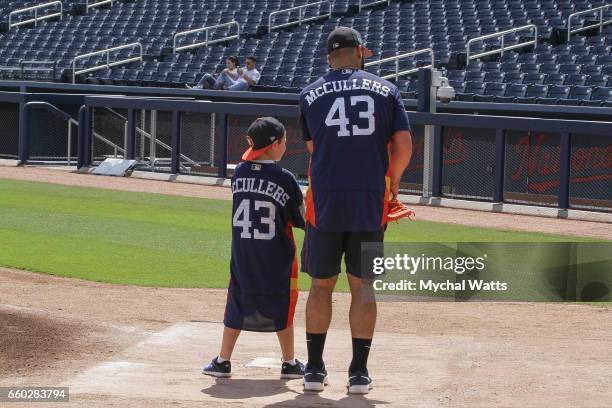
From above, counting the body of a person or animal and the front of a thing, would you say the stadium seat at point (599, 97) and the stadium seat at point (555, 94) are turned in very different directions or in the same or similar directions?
same or similar directions

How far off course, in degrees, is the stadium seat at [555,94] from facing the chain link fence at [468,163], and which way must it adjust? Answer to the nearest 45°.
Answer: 0° — it already faces it

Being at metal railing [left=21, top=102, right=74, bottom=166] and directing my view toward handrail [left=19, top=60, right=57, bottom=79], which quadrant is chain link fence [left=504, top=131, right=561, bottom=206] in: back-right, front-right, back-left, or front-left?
back-right

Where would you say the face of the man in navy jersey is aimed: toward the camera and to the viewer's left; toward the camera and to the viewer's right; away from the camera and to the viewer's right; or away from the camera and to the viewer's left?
away from the camera and to the viewer's right

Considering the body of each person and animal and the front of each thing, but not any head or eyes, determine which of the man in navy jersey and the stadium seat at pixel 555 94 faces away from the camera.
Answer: the man in navy jersey

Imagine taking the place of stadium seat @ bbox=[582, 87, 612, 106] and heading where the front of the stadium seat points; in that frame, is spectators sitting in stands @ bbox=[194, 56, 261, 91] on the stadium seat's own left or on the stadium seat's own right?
on the stadium seat's own right

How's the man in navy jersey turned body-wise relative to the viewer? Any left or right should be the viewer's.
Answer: facing away from the viewer

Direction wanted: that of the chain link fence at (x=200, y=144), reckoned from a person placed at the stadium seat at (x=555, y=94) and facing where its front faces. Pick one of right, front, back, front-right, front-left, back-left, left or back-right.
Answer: front-right

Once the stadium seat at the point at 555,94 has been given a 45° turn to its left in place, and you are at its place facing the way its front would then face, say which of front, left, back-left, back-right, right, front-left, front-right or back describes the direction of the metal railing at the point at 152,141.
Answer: right

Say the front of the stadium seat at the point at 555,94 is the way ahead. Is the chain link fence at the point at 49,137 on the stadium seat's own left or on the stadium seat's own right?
on the stadium seat's own right

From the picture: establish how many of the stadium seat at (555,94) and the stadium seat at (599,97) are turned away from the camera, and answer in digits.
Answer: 0

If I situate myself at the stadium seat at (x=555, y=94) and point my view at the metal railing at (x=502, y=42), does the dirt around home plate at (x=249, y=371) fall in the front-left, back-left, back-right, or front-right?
back-left

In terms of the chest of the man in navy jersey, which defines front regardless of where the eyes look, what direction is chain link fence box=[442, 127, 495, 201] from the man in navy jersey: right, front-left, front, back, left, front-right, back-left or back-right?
front

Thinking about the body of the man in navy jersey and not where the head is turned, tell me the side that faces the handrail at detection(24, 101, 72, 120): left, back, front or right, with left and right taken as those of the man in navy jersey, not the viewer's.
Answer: front

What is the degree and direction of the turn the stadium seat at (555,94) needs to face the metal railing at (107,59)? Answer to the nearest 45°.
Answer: approximately 90° to its right

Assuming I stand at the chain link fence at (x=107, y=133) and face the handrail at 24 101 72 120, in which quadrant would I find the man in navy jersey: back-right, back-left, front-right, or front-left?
back-left
